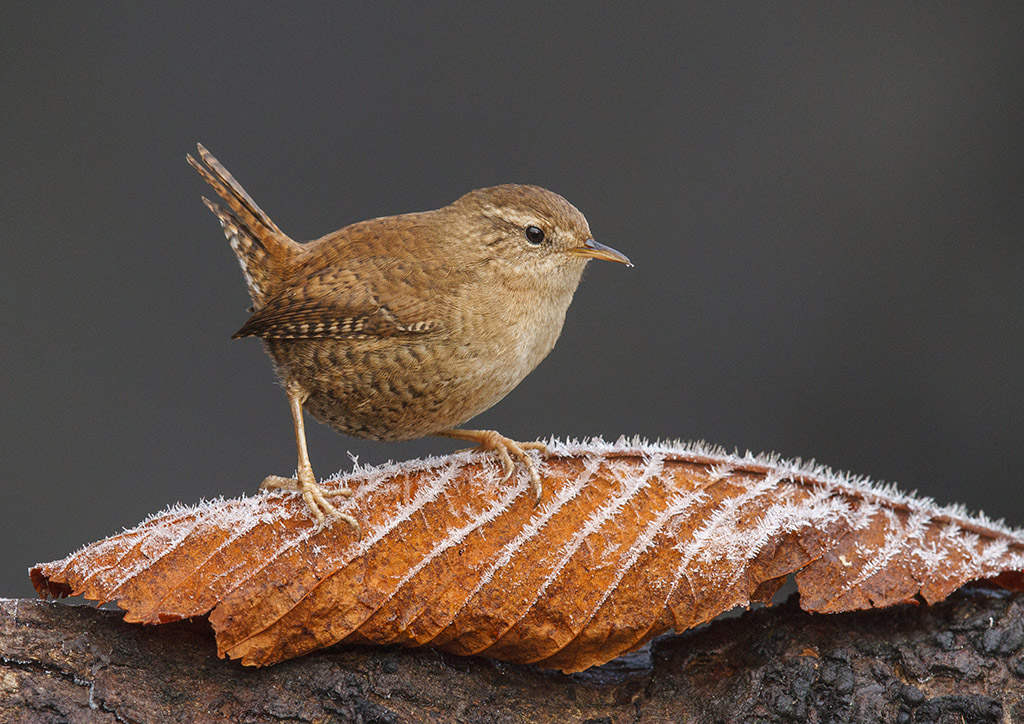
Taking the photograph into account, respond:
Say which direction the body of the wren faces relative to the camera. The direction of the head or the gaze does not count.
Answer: to the viewer's right
